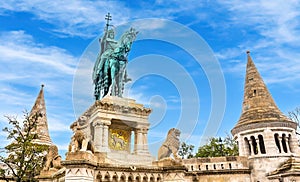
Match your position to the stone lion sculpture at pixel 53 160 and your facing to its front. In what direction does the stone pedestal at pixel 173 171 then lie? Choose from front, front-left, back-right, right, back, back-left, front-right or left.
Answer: left

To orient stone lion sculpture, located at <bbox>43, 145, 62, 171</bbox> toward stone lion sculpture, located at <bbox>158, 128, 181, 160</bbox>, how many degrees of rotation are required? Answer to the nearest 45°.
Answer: approximately 180°

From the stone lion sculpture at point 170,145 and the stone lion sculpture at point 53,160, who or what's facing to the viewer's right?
the stone lion sculpture at point 170,145

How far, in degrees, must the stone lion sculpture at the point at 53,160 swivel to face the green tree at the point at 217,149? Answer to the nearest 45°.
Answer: approximately 180°

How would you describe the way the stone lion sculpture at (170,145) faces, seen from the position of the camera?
facing to the right of the viewer

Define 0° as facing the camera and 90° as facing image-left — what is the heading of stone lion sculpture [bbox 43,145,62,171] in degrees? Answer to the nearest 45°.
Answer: approximately 45°

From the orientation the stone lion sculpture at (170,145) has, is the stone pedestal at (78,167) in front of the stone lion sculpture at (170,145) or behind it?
behind
